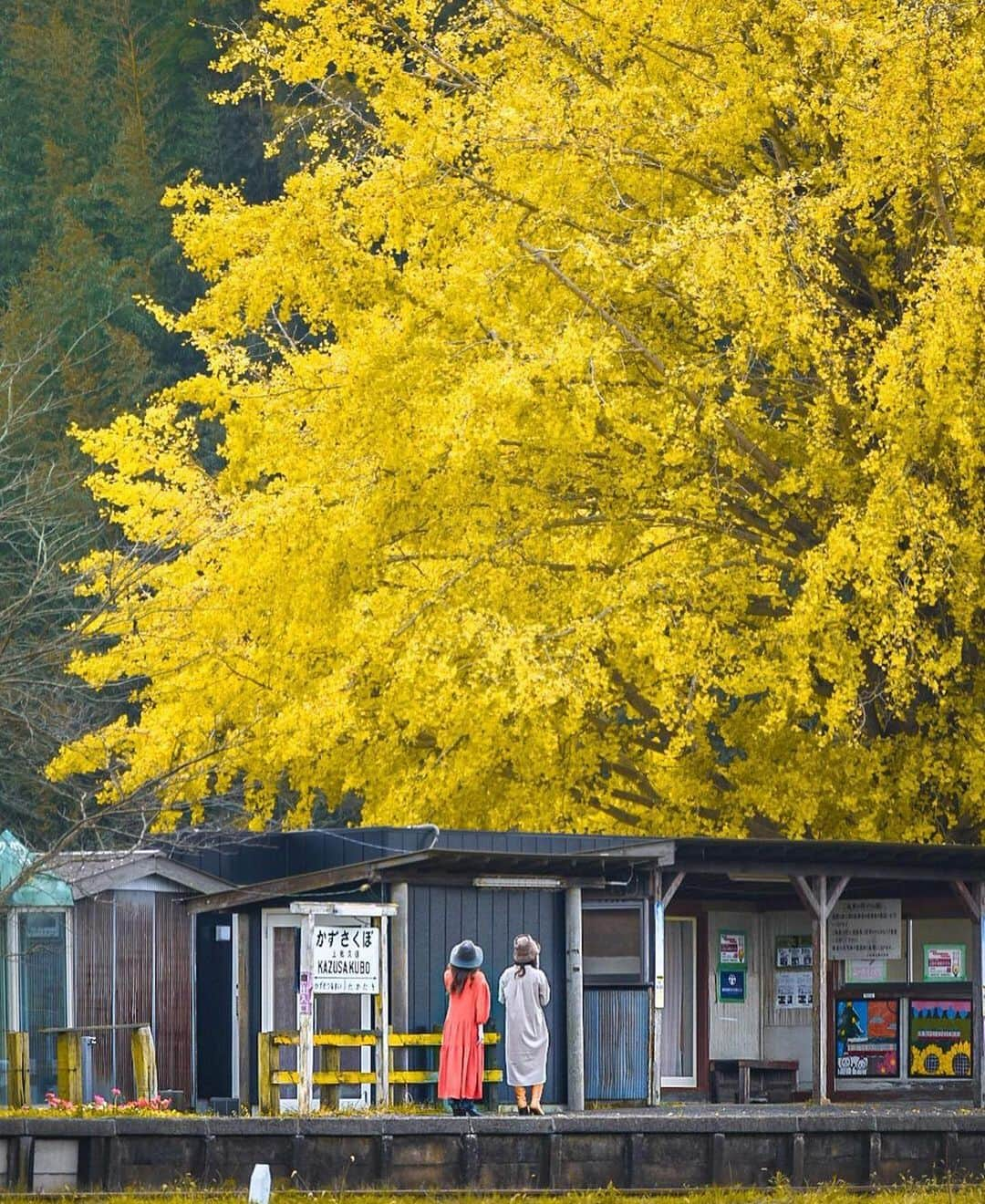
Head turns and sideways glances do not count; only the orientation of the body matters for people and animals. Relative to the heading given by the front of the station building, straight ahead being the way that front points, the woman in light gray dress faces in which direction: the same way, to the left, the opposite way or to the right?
the opposite way

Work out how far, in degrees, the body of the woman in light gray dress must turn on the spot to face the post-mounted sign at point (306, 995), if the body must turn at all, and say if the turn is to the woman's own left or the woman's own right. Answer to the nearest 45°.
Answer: approximately 90° to the woman's own left

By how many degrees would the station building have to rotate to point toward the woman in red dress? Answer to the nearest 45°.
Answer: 0° — it already faces them

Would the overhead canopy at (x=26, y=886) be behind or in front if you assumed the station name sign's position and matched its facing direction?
behind

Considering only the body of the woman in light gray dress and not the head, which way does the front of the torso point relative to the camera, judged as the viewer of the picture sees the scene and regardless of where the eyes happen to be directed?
away from the camera

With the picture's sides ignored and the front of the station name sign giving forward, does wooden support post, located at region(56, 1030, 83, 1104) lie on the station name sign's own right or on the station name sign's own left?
on the station name sign's own right

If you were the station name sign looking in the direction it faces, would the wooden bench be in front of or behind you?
behind

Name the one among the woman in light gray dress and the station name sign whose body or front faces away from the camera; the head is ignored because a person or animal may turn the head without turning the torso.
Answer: the woman in light gray dress
